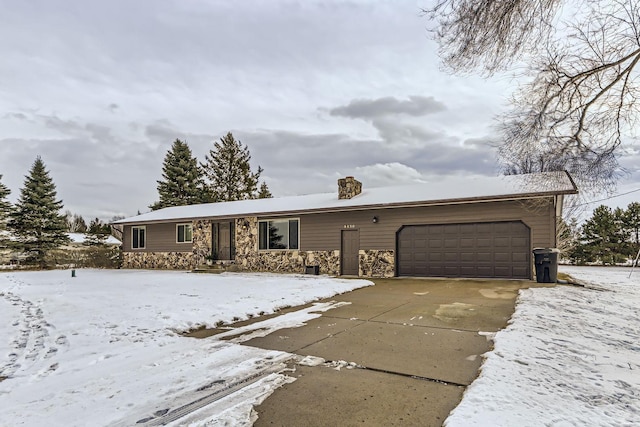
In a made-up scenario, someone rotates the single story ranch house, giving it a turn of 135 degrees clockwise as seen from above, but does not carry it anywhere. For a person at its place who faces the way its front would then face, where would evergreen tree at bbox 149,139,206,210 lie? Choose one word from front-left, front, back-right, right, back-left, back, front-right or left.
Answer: front-left

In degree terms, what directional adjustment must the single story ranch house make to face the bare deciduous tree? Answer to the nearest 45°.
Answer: approximately 45° to its left

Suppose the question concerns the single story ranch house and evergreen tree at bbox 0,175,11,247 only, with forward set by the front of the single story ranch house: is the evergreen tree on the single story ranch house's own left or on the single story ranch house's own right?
on the single story ranch house's own right

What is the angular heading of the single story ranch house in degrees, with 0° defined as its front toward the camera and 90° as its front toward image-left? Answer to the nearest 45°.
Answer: approximately 45°

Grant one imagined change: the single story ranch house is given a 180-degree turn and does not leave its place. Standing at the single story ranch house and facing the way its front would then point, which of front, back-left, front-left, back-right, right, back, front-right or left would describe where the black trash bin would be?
right

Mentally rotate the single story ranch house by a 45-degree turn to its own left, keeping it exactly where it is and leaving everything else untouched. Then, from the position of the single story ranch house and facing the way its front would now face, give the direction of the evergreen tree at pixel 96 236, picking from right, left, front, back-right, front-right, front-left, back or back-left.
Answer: back-right
